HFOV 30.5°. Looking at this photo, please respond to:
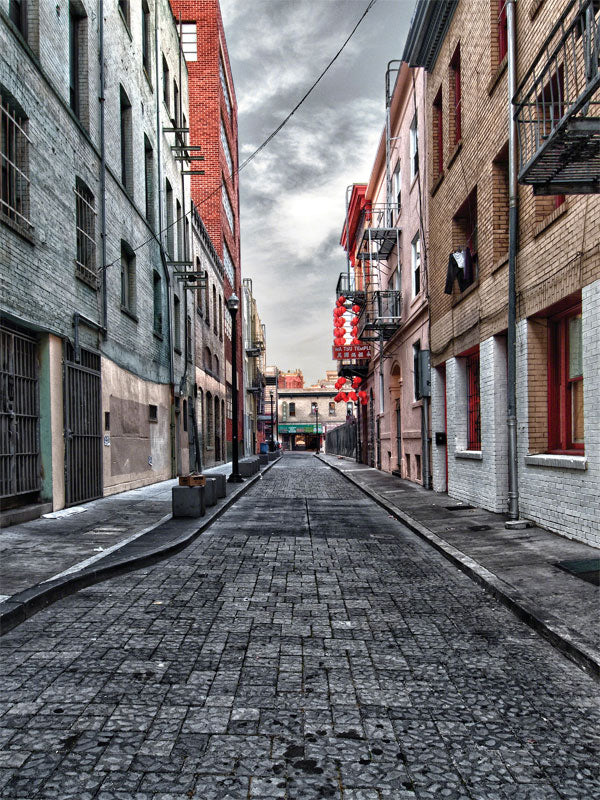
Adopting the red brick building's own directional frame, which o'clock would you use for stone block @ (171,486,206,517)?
The stone block is roughly at 3 o'clock from the red brick building.

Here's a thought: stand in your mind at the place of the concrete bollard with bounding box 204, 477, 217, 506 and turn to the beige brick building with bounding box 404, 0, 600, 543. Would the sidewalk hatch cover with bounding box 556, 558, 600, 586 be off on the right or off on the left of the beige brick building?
right

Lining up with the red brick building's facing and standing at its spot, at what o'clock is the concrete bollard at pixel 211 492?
The concrete bollard is roughly at 3 o'clock from the red brick building.

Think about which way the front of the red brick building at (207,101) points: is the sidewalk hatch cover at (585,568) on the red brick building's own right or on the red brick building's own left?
on the red brick building's own right

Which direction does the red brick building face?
to the viewer's right

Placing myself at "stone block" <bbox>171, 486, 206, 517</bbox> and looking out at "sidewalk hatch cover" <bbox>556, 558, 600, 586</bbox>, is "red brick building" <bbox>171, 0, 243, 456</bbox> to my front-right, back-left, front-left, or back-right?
back-left

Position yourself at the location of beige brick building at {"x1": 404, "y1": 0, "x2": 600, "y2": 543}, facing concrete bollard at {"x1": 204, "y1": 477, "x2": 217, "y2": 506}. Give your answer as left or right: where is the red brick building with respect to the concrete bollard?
right

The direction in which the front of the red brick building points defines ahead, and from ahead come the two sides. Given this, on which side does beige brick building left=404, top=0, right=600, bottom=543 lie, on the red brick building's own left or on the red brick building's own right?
on the red brick building's own right

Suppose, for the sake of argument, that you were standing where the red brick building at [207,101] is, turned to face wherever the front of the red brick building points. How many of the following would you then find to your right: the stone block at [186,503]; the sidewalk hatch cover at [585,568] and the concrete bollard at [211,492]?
3
